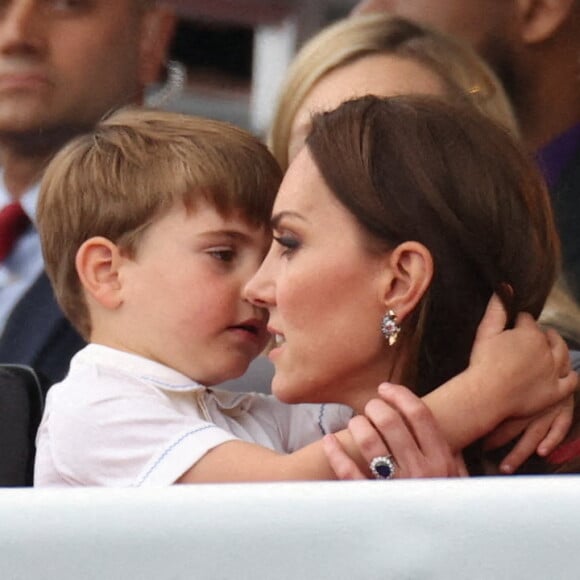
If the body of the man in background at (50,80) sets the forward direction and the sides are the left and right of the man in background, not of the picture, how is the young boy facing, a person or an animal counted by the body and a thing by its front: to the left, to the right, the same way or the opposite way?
to the left

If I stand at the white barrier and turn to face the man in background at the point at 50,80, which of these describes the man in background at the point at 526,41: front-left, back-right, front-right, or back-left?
front-right

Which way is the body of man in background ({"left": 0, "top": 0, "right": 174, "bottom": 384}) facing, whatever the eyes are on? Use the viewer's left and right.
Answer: facing the viewer and to the left of the viewer

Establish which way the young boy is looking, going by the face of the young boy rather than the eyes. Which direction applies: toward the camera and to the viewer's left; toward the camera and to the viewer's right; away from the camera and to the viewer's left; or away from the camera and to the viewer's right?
toward the camera and to the viewer's right

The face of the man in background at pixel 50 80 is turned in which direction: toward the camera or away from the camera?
toward the camera

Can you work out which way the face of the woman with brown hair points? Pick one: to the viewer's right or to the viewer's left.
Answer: to the viewer's left

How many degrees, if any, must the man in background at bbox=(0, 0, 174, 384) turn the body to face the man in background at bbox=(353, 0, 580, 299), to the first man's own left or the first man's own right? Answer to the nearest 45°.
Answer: approximately 135° to the first man's own left

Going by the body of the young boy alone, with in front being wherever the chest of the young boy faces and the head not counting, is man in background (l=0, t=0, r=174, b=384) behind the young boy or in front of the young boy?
behind

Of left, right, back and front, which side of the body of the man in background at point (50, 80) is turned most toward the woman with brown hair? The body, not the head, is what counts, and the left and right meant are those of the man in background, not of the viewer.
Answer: left

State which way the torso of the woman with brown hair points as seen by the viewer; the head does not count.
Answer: to the viewer's left

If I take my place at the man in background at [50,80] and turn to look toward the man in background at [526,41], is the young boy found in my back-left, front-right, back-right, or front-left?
front-right

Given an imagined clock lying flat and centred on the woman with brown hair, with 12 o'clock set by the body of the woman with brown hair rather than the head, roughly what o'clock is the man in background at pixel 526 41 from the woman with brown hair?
The man in background is roughly at 3 o'clock from the woman with brown hair.

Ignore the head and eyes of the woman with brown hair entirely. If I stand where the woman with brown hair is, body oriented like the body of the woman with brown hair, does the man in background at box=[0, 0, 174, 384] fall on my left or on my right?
on my right

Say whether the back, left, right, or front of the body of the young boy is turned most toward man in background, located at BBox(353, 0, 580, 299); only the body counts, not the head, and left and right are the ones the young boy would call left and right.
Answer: left
